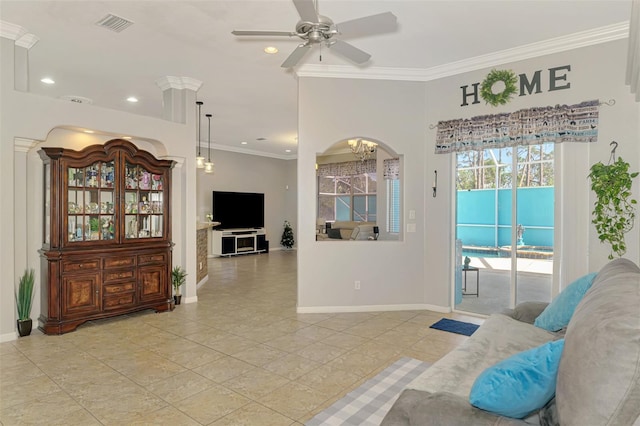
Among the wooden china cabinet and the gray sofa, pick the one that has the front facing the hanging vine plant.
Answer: the wooden china cabinet

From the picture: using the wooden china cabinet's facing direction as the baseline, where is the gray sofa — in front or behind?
in front

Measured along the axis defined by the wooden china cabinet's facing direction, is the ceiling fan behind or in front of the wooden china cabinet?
in front

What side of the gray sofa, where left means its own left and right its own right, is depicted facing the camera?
left

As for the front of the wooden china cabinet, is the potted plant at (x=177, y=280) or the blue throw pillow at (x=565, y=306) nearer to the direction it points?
the blue throw pillow

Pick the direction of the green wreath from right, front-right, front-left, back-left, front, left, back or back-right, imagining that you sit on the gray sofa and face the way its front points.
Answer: right

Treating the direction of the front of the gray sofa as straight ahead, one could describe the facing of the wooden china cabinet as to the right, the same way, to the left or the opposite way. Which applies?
the opposite way

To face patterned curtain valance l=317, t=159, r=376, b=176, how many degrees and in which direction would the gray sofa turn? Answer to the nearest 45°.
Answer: approximately 45° to its right

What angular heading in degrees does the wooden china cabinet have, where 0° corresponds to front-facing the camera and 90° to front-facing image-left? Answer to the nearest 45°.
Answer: approximately 315°

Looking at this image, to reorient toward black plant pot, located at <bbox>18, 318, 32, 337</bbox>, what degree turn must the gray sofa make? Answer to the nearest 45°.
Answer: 0° — it already faces it

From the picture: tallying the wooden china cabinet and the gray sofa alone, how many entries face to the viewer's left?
1

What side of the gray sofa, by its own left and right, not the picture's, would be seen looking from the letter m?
right

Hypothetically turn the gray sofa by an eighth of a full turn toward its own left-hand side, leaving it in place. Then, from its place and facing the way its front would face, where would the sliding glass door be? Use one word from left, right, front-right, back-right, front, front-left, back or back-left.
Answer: back-right

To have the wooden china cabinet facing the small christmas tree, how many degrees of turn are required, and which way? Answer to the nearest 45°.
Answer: approximately 90° to its left

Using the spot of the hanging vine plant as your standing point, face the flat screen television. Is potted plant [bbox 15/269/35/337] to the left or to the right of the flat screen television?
left

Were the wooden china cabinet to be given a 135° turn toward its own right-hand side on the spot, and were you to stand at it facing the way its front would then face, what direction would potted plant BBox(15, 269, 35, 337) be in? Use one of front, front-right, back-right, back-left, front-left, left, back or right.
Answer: front
